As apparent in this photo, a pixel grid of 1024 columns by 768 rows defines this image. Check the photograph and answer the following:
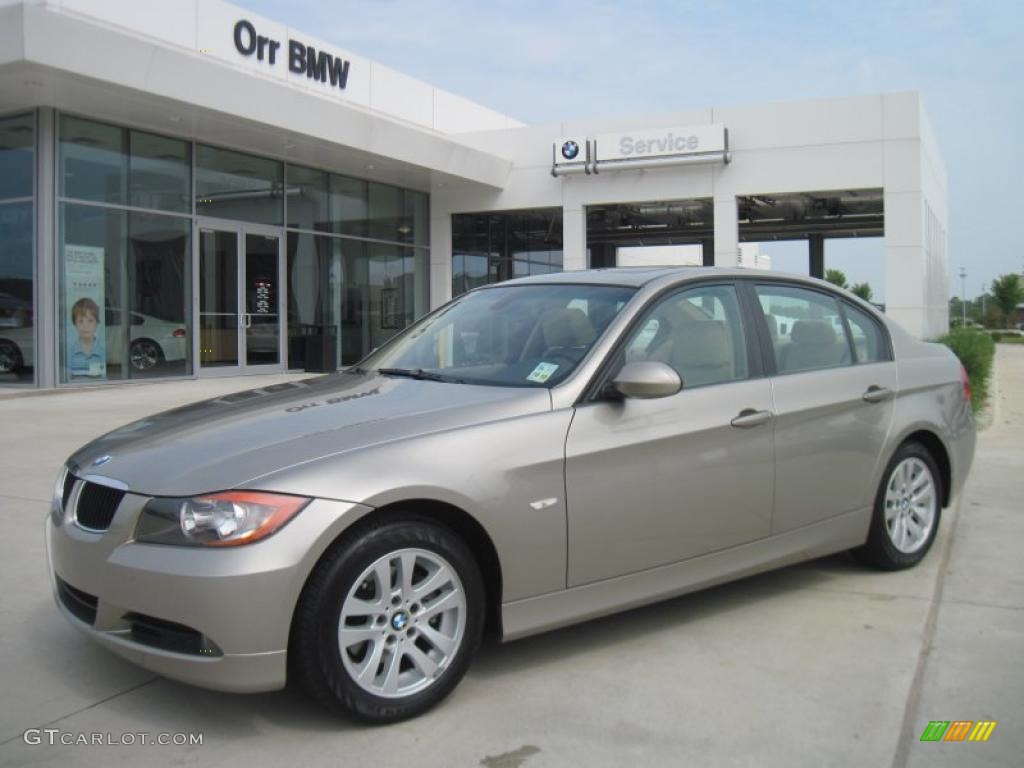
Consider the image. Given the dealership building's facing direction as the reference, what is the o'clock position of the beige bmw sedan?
The beige bmw sedan is roughly at 1 o'clock from the dealership building.

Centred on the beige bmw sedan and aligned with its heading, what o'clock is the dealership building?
The dealership building is roughly at 4 o'clock from the beige bmw sedan.

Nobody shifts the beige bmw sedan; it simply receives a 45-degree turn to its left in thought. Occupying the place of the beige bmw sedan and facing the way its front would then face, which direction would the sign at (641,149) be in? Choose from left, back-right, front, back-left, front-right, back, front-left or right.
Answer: back

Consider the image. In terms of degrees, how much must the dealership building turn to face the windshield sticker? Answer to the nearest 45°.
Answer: approximately 45° to its right

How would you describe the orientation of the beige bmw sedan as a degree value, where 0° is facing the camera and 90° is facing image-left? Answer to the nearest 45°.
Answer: approximately 45°

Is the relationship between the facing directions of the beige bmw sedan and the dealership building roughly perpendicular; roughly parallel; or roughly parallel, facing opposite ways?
roughly perpendicular

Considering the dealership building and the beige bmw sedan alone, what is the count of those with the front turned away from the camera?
0
